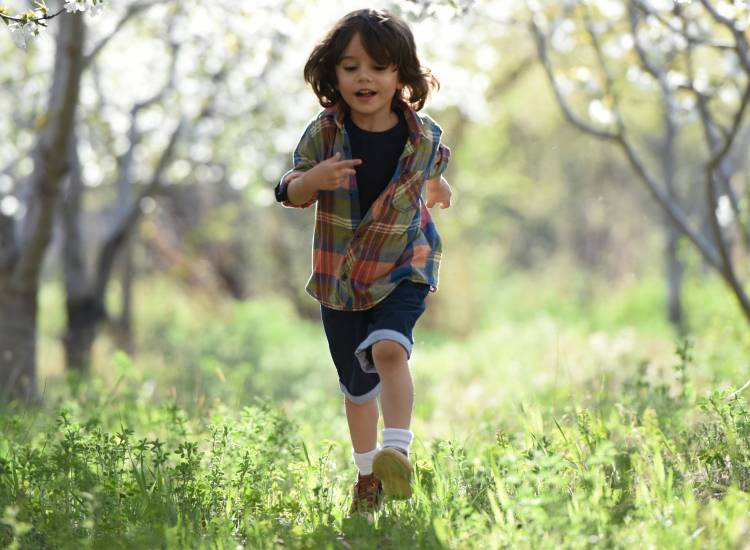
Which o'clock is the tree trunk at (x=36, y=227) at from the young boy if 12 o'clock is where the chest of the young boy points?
The tree trunk is roughly at 5 o'clock from the young boy.

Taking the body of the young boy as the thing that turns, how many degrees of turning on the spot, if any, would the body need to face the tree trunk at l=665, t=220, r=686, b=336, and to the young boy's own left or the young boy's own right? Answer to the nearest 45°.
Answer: approximately 180°

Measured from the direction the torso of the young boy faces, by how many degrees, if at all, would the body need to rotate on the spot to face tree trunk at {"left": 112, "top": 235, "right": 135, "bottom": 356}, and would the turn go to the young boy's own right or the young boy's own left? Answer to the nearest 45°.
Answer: approximately 180°

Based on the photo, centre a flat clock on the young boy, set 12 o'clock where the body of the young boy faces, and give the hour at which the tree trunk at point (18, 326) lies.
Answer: The tree trunk is roughly at 5 o'clock from the young boy.

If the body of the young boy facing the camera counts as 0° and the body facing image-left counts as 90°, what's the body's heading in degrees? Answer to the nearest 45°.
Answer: approximately 0°
